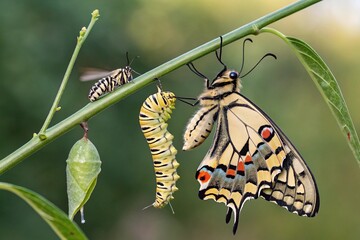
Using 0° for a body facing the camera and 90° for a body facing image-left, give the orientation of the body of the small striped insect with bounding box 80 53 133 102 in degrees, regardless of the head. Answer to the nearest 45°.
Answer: approximately 270°
